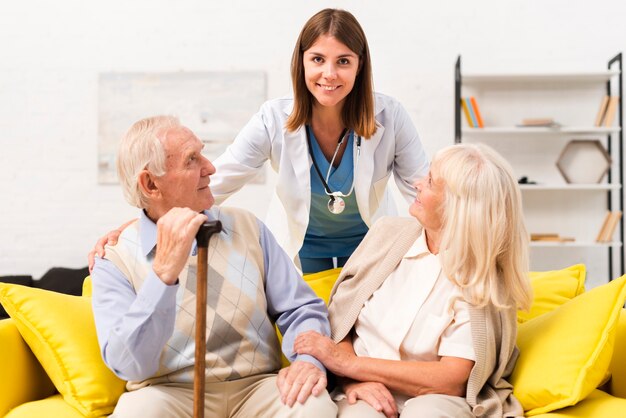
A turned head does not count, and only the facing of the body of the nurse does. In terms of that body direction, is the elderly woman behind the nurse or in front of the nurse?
in front

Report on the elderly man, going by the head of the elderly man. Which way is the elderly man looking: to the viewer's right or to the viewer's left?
to the viewer's right

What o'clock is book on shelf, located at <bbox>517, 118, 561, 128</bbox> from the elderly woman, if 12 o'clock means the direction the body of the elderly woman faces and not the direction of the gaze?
The book on shelf is roughly at 5 o'clock from the elderly woman.

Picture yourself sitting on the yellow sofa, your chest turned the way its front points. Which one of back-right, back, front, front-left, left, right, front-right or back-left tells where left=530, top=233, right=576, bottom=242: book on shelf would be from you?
back-left

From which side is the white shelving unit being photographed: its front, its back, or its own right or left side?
front

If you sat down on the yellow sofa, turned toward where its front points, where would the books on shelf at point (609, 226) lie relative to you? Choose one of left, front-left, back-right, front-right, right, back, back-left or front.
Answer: back-left

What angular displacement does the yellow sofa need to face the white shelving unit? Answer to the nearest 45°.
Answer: approximately 135° to its left

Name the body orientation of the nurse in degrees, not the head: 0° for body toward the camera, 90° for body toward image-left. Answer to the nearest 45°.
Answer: approximately 0°

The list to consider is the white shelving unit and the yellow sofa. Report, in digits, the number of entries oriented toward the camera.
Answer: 2

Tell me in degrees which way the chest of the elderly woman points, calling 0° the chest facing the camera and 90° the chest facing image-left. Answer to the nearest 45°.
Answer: approximately 45°

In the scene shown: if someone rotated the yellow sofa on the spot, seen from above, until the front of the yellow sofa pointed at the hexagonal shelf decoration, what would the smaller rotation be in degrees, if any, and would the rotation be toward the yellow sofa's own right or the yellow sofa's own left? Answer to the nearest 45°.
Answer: approximately 135° to the yellow sofa's own left

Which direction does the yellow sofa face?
toward the camera
